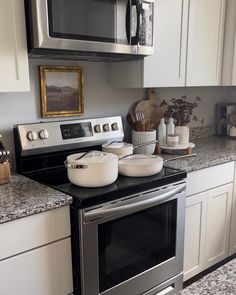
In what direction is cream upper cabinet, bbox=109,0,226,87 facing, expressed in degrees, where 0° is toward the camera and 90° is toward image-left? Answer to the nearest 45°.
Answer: approximately 315°

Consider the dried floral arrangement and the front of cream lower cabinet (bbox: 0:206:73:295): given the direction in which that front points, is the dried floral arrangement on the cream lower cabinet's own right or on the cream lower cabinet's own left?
on the cream lower cabinet's own left

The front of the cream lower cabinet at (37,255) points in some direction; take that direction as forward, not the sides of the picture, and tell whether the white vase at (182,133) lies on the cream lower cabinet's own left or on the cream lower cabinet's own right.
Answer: on the cream lower cabinet's own left

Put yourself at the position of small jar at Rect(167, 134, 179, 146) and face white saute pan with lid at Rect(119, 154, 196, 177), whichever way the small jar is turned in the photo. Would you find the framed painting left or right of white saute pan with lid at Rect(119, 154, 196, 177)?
right

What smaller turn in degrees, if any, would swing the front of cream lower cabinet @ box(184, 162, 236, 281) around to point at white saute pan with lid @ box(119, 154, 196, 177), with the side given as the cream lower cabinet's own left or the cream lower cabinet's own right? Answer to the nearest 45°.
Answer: approximately 90° to the cream lower cabinet's own right

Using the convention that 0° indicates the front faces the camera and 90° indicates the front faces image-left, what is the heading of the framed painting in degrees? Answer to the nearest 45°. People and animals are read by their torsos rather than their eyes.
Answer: approximately 315°
